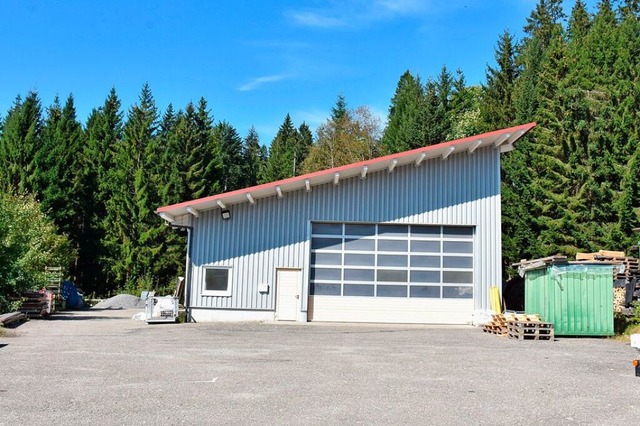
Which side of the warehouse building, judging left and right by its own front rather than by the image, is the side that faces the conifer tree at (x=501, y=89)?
back

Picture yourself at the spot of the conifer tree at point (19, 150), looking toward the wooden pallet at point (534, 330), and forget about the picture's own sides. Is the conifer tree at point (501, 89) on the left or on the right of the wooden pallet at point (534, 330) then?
left

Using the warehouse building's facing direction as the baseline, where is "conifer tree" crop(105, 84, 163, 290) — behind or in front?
behind

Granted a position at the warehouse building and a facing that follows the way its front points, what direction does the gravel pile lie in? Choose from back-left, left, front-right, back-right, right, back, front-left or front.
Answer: back-right

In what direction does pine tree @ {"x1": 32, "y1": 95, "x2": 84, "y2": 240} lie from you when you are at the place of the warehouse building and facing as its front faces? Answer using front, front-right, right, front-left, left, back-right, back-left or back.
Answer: back-right

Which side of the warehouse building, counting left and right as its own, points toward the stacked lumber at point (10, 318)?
right

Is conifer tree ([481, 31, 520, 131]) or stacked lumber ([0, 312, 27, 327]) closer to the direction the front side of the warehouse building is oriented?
the stacked lumber

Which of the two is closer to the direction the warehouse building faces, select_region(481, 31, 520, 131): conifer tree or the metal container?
the metal container

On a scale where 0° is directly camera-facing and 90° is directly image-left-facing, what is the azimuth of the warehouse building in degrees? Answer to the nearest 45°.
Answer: approximately 0°

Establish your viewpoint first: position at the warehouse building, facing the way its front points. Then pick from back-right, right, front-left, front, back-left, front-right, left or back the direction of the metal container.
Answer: front-left

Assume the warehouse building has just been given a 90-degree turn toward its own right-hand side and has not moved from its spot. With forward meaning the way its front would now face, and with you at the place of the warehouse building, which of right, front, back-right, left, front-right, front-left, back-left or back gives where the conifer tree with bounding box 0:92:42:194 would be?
front-right

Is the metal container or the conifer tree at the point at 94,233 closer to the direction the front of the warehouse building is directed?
the metal container

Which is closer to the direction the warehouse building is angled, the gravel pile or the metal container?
the metal container
